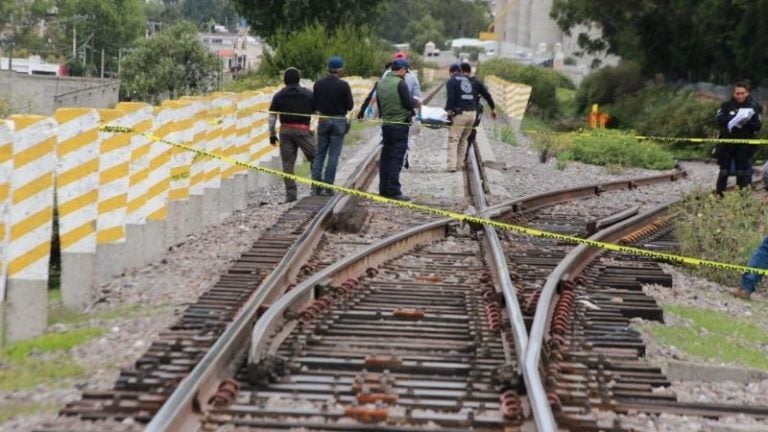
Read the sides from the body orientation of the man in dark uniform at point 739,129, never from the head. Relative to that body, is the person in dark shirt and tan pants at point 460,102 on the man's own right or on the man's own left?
on the man's own right

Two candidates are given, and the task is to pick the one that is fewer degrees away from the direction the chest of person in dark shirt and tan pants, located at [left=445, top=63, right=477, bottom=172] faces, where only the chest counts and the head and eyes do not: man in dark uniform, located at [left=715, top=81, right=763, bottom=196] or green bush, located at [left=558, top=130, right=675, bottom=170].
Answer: the green bush

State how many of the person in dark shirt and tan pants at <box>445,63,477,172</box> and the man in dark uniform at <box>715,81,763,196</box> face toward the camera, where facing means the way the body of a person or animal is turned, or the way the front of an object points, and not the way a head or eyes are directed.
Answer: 1

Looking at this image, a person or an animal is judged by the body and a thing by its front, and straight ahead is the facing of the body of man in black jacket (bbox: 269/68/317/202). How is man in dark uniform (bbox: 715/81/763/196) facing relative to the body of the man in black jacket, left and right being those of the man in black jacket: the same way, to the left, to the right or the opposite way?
the opposite way

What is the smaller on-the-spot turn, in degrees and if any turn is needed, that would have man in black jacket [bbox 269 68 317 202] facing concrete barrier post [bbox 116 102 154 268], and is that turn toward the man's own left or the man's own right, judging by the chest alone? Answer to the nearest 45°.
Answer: approximately 180°

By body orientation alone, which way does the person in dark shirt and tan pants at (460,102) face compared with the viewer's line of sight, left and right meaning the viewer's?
facing away from the viewer and to the left of the viewer

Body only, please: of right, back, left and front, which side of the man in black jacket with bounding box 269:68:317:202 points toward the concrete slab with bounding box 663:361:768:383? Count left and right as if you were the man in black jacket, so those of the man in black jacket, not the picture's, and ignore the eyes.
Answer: back

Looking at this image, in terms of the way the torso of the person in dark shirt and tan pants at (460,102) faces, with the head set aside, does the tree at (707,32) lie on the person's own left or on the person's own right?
on the person's own right

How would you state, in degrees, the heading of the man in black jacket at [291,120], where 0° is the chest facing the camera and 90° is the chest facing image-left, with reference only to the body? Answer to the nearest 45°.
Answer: approximately 180°

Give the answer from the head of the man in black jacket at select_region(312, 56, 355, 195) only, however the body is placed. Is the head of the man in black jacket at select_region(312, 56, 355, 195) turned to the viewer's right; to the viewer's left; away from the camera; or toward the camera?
away from the camera

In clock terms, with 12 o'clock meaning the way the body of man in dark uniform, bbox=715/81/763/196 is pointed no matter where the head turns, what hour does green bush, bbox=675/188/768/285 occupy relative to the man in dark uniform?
The green bush is roughly at 12 o'clock from the man in dark uniform.
